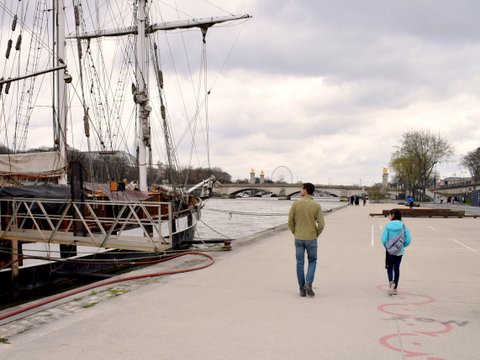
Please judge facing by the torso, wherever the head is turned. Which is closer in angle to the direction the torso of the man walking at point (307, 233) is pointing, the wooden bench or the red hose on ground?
the wooden bench

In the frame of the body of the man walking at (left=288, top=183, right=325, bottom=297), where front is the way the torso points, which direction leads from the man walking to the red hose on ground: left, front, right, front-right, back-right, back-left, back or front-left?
left

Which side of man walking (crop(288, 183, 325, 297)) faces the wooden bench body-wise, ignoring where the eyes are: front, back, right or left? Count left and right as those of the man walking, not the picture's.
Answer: front

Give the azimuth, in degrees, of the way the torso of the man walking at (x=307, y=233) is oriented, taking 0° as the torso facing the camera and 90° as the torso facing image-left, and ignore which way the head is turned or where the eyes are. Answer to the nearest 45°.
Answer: approximately 180°
